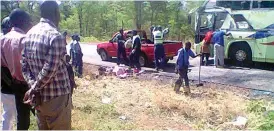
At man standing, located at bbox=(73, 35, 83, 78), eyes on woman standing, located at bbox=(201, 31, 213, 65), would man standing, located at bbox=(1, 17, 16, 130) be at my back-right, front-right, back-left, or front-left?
back-right

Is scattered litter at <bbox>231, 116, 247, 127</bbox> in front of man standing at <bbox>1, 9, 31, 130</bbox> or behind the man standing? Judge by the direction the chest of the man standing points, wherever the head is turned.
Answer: in front

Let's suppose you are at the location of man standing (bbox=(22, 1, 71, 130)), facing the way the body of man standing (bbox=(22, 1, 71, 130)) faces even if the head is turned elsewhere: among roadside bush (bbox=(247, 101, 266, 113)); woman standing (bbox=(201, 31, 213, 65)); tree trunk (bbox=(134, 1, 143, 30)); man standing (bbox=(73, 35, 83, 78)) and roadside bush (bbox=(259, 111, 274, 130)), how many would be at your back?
0

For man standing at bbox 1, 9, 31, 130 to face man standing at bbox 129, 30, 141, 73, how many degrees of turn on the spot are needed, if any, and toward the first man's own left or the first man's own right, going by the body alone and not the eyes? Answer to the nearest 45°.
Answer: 0° — they already face them

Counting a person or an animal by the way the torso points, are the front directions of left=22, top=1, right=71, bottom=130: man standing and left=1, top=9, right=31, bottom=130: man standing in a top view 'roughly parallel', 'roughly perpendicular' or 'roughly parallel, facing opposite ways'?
roughly parallel

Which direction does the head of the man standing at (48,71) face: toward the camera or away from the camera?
away from the camera

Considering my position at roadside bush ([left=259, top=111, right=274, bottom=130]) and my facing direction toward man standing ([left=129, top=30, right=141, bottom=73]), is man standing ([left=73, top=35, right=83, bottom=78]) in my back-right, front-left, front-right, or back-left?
front-left

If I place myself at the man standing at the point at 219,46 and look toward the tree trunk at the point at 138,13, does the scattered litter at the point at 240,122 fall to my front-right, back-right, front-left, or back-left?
back-left

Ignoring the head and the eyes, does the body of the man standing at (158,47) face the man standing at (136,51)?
no

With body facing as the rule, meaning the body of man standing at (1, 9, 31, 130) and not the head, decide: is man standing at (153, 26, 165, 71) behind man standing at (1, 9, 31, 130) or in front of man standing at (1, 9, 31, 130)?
in front

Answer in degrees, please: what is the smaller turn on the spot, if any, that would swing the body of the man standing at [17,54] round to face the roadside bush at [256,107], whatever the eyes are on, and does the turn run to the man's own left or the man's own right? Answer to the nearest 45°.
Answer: approximately 45° to the man's own right

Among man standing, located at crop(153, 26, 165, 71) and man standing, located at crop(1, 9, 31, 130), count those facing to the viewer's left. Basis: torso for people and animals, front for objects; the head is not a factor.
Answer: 0

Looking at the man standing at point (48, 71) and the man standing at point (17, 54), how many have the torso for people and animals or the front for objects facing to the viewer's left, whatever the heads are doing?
0
